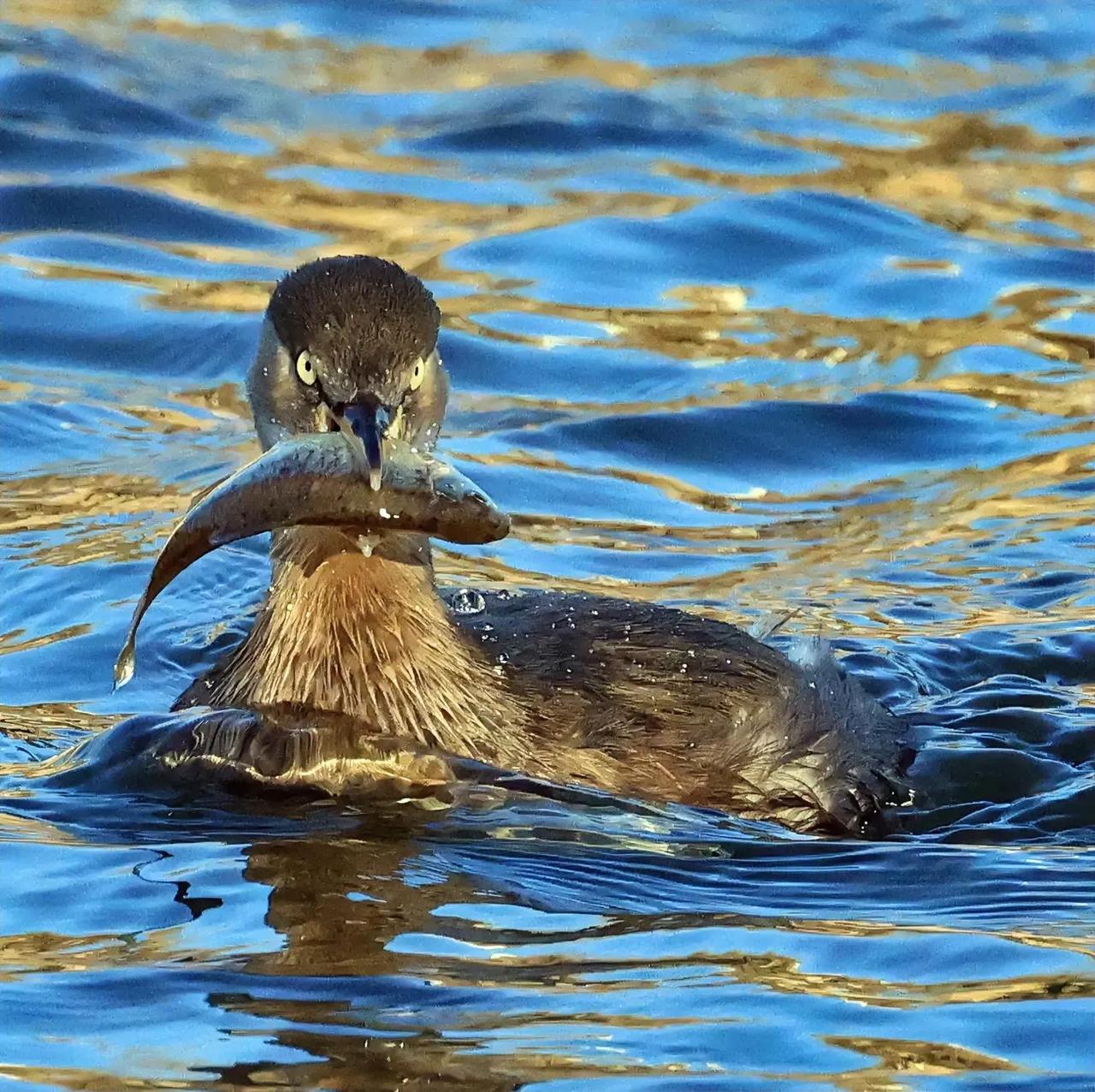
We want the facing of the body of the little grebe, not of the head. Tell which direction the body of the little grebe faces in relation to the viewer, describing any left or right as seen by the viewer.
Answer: facing the viewer and to the left of the viewer
